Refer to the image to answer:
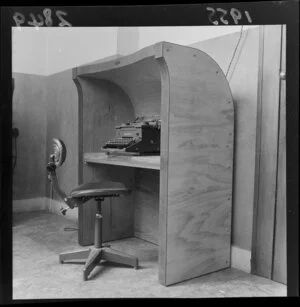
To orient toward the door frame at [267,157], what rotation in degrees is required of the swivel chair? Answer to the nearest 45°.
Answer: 0° — it already faces it

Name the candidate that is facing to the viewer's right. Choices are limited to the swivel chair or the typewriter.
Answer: the swivel chair

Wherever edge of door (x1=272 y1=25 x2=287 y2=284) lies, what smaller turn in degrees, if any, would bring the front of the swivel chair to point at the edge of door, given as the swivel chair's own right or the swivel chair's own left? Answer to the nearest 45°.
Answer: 0° — it already faces it

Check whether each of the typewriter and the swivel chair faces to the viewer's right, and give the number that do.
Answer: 1

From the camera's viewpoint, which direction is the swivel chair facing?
to the viewer's right

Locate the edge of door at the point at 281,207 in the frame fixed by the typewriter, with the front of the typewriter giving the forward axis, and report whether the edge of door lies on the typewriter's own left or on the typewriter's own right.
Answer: on the typewriter's own left
